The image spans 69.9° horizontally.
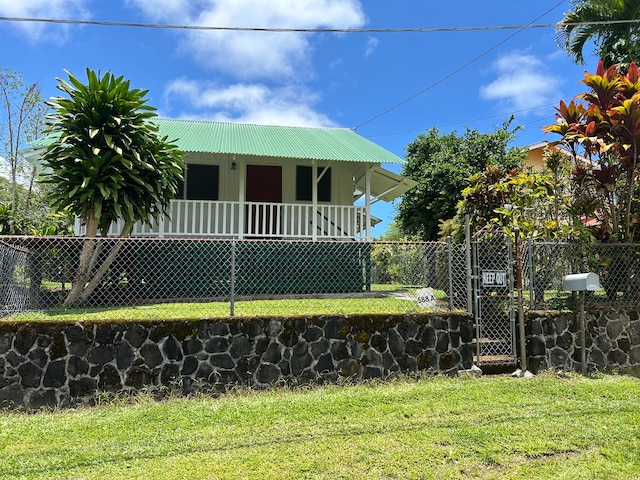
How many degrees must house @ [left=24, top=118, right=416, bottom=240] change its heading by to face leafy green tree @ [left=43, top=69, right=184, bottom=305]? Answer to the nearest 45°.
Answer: approximately 45° to its right

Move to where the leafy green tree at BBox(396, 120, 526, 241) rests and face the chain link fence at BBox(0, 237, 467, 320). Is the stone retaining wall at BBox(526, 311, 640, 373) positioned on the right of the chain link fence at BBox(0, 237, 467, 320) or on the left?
left

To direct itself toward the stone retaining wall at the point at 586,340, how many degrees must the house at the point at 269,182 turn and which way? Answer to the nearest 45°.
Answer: approximately 45° to its left

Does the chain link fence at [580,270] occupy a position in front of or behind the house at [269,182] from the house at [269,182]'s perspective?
in front

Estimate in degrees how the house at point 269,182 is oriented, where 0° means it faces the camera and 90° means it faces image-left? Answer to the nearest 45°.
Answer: approximately 0°

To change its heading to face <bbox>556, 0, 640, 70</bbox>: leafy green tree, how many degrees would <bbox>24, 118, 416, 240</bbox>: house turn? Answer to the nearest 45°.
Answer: approximately 45° to its left

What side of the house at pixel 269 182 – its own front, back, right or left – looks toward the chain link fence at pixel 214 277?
front

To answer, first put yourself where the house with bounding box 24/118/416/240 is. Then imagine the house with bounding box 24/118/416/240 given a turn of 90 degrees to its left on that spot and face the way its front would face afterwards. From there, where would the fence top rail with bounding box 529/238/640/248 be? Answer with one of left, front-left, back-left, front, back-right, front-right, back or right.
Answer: front-right
